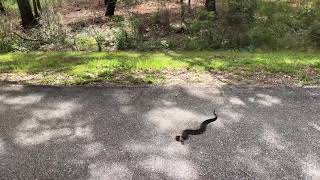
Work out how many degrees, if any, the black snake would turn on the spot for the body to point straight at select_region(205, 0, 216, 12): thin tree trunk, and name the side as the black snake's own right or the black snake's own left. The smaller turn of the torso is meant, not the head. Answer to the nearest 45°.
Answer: approximately 135° to the black snake's own right

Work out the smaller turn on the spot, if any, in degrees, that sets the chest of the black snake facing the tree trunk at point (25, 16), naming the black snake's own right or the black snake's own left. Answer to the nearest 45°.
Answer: approximately 90° to the black snake's own right

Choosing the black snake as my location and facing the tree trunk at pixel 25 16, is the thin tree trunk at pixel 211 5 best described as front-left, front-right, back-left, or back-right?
front-right
